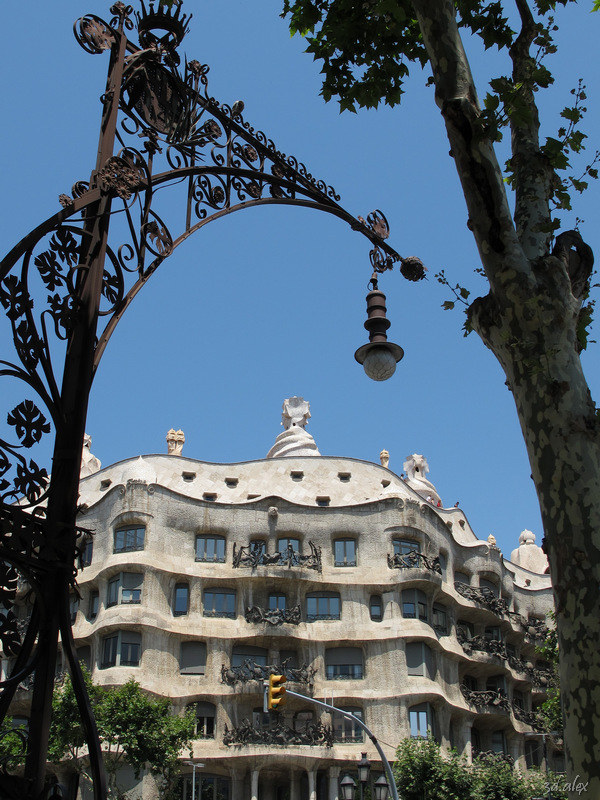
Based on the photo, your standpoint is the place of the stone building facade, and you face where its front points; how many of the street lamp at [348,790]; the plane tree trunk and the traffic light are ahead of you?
3

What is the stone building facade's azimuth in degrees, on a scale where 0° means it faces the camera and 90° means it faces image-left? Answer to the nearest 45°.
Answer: approximately 0°

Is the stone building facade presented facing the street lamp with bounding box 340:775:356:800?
yes

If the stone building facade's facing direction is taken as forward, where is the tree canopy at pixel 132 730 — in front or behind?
in front

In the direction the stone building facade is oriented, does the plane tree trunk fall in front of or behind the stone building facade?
in front
